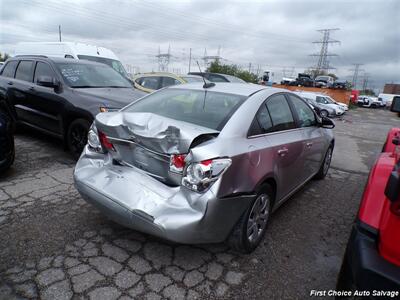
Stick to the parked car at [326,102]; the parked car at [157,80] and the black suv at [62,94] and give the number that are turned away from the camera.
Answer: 0

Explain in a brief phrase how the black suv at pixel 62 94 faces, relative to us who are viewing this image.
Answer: facing the viewer and to the right of the viewer
